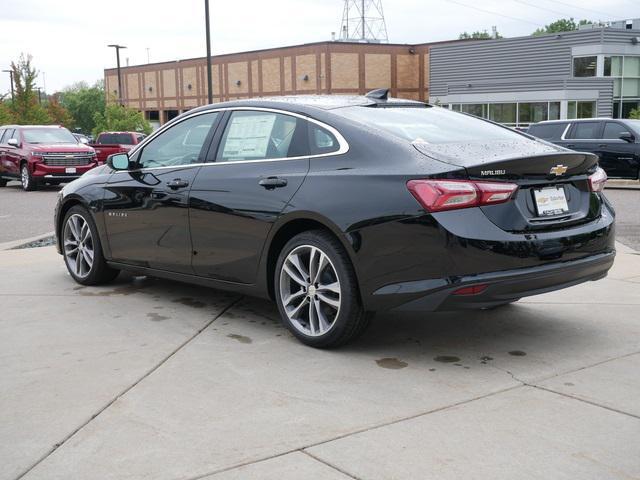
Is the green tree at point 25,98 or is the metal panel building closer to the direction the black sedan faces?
the green tree

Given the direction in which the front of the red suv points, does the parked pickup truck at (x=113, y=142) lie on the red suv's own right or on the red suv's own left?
on the red suv's own left

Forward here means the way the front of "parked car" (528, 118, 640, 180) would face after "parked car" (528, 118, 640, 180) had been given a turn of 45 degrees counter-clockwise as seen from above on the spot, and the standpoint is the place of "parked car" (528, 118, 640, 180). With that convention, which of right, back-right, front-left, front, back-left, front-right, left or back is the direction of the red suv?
back-left

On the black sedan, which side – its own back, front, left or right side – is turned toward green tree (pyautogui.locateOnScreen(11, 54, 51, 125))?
front

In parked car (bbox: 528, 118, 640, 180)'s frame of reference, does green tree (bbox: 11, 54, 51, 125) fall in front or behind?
behind

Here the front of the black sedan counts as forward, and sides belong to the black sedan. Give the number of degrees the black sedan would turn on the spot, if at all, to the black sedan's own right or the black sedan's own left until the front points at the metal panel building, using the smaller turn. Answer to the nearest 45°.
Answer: approximately 45° to the black sedan's own right

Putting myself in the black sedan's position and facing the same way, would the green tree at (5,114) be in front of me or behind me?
in front

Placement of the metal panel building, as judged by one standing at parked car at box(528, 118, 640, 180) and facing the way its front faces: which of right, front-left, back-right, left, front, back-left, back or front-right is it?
left

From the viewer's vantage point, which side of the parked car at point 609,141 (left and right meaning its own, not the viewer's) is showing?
right

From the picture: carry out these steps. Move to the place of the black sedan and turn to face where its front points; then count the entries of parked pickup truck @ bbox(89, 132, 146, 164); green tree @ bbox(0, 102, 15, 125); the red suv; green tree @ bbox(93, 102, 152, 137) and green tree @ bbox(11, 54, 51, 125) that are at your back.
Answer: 0

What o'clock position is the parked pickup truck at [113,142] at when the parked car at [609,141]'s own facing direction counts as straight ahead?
the parked pickup truck at [113,142] is roughly at 7 o'clock from the parked car at [609,141].

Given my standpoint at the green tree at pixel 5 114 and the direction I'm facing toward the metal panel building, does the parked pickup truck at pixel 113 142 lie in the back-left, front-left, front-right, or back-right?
front-right

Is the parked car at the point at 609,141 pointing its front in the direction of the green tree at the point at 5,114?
no

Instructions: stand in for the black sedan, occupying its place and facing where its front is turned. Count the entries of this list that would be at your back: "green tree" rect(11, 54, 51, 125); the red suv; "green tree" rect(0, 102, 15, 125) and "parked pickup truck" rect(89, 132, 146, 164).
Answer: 0

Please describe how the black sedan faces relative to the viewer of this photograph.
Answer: facing away from the viewer and to the left of the viewer

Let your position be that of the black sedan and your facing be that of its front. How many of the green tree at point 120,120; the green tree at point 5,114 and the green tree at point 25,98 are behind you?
0

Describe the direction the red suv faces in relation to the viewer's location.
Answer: facing the viewer and to the right of the viewer

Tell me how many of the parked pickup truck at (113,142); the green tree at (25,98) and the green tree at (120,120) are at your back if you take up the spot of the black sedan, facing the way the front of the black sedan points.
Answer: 0

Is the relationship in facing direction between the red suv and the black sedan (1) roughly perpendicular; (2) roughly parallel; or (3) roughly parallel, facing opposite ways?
roughly parallel, facing opposite ways

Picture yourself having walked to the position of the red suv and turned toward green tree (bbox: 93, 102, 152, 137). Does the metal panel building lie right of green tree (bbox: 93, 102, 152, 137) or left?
right
